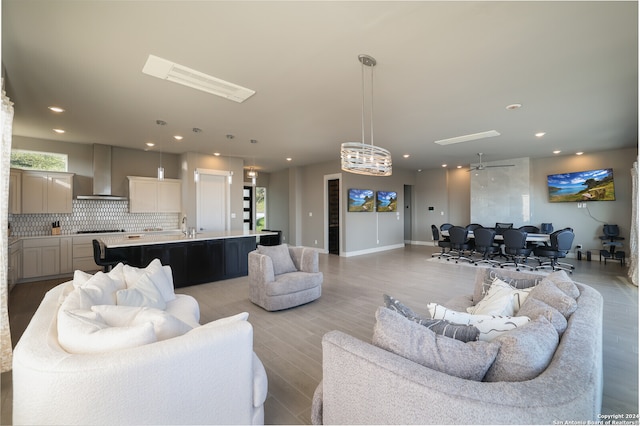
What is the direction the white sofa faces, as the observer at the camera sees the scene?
facing to the right of the viewer

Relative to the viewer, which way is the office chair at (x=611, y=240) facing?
toward the camera

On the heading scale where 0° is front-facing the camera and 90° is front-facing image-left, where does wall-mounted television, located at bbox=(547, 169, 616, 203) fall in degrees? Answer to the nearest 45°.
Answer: approximately 45°

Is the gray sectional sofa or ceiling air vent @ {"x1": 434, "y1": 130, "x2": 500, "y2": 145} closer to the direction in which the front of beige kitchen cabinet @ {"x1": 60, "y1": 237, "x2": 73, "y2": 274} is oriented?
the gray sectional sofa

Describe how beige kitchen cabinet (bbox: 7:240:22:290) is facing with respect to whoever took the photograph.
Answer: facing to the right of the viewer

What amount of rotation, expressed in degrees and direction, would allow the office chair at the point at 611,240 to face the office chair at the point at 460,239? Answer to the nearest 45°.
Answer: approximately 45° to its right

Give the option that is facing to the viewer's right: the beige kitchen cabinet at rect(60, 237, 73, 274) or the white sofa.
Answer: the white sofa

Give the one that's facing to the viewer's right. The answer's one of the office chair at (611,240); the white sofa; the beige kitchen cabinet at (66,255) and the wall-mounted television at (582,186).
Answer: the white sofa

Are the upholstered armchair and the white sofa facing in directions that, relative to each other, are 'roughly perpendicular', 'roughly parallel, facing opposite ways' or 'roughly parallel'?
roughly perpendicular

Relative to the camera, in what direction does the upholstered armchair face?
facing the viewer and to the right of the viewer

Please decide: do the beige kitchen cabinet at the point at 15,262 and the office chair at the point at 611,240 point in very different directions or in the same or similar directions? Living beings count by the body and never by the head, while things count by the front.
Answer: very different directions

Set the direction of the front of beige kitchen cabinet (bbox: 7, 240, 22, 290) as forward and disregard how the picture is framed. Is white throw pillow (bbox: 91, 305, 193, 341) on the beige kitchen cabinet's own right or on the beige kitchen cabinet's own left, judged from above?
on the beige kitchen cabinet's own right

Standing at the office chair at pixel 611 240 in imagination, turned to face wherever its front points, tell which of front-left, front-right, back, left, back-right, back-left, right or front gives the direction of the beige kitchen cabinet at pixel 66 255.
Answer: front-right

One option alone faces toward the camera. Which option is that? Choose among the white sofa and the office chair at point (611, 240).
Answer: the office chair
